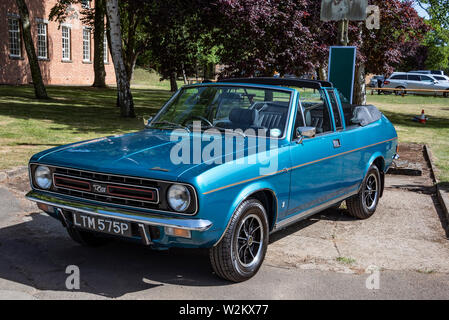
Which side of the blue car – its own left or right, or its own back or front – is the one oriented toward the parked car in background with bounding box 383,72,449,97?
back

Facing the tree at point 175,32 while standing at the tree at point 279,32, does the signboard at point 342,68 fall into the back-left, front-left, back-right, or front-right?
back-left

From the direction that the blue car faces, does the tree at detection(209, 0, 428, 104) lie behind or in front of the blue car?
behind

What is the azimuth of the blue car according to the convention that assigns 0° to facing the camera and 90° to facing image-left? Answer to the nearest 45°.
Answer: approximately 45°

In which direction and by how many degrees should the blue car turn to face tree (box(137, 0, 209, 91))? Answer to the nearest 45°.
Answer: approximately 135° to its right
